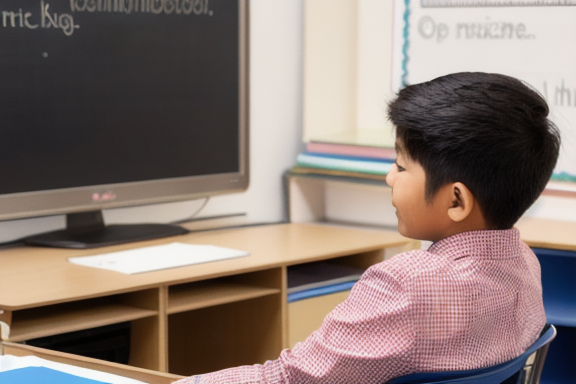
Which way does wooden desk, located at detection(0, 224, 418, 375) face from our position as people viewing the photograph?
facing the viewer and to the right of the viewer

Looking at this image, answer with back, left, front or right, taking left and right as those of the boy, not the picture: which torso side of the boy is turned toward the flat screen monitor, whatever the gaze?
front

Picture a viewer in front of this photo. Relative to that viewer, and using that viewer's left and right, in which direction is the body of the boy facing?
facing away from the viewer and to the left of the viewer

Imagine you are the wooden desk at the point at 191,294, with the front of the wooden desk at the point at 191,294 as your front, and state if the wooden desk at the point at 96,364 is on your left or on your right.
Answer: on your right

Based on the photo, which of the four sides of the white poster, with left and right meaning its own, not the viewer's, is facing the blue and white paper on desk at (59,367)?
front

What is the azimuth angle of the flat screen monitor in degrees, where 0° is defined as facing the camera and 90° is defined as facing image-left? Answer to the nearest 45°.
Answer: approximately 315°

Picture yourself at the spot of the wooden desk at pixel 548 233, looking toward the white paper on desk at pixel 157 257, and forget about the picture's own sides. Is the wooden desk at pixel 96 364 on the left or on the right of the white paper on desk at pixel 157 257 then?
left

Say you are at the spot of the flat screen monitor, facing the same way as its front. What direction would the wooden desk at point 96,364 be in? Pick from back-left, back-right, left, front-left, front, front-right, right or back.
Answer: front-right

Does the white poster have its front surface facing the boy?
yes

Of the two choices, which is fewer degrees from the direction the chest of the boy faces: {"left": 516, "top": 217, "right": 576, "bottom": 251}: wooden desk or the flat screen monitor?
the flat screen monitor

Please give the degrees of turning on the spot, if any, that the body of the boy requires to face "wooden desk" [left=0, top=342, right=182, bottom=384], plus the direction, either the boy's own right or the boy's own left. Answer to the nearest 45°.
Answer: approximately 45° to the boy's own left

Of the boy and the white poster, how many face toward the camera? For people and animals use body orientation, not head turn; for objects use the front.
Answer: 1
